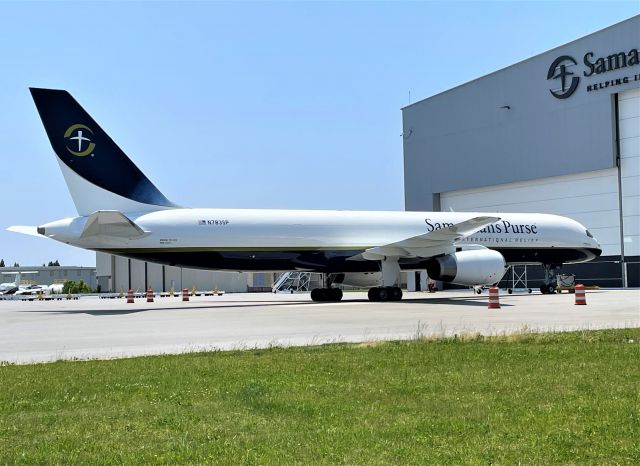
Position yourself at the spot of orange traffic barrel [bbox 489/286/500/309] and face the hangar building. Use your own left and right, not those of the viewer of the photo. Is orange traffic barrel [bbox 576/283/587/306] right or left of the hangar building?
right

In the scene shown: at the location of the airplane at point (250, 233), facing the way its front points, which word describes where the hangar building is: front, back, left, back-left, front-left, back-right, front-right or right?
front

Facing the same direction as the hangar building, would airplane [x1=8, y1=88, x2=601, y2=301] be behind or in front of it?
in front

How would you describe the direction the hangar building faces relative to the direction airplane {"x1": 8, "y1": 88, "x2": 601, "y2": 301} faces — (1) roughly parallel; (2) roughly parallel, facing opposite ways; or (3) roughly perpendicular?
roughly parallel, facing opposite ways

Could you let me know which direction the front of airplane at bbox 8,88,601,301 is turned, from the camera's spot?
facing away from the viewer and to the right of the viewer

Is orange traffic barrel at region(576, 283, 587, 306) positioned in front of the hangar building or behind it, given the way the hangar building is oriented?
in front

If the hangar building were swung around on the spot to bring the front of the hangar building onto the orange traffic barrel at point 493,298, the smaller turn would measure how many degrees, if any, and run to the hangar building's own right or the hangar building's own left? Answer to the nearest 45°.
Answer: approximately 45° to the hangar building's own left

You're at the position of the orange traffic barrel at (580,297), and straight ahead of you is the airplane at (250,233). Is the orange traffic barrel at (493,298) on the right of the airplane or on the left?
left

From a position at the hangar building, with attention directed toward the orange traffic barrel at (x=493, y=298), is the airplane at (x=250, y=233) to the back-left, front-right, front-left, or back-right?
front-right
